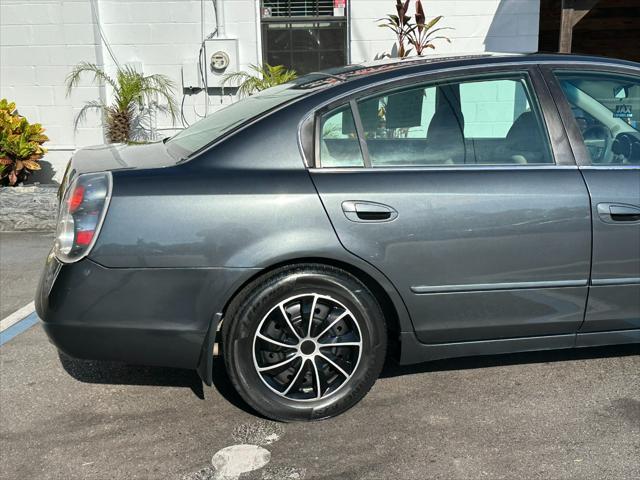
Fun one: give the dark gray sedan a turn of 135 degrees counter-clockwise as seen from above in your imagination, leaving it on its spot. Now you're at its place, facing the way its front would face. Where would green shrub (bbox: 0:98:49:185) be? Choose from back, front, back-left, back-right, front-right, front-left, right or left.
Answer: front

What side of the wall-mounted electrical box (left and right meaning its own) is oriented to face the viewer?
front

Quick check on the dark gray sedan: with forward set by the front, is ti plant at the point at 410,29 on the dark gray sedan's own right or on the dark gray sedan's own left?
on the dark gray sedan's own left

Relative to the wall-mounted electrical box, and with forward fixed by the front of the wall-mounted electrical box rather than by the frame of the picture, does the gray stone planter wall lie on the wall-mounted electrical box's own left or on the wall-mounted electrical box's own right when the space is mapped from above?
on the wall-mounted electrical box's own right

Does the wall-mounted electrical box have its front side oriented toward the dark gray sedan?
yes

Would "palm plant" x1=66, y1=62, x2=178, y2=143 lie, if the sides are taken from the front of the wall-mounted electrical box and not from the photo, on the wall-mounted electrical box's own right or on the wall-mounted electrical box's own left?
on the wall-mounted electrical box's own right

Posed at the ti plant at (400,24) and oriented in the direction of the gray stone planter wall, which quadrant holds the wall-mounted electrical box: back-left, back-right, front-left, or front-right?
front-right

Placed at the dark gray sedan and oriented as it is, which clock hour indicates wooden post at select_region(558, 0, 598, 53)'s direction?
The wooden post is roughly at 10 o'clock from the dark gray sedan.

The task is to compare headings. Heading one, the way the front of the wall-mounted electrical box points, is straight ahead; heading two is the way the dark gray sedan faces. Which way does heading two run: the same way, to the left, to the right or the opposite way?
to the left

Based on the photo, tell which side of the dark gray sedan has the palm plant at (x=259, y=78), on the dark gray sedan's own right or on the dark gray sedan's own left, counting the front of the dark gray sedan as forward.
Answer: on the dark gray sedan's own left

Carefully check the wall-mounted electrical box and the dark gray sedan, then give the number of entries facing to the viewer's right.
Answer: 1

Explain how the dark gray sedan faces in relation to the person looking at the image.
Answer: facing to the right of the viewer

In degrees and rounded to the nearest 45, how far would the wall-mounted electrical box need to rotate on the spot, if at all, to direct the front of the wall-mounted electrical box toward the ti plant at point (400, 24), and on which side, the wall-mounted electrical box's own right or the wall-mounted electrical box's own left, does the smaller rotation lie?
approximately 90° to the wall-mounted electrical box's own left

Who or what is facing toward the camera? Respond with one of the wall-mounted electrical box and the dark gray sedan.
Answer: the wall-mounted electrical box
